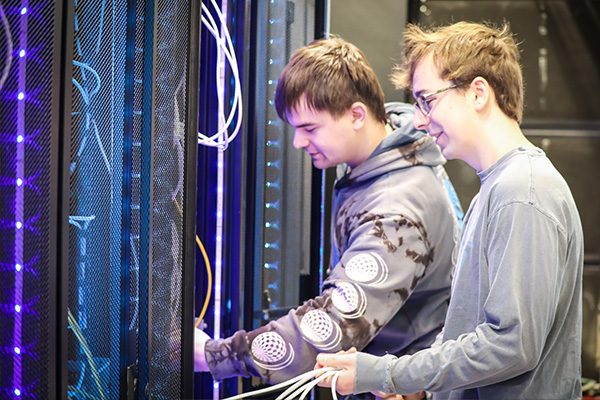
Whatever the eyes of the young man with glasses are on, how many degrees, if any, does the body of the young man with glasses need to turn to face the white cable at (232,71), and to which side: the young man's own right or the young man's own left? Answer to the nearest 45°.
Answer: approximately 45° to the young man's own right

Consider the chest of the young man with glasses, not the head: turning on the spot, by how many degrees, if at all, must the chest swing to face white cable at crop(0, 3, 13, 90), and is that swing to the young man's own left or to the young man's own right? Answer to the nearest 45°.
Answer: approximately 45° to the young man's own left

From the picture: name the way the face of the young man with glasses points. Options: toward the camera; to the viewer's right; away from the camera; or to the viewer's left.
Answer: to the viewer's left

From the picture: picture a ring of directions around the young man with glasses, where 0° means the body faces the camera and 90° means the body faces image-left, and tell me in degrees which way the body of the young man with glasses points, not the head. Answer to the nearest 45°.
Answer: approximately 90°
